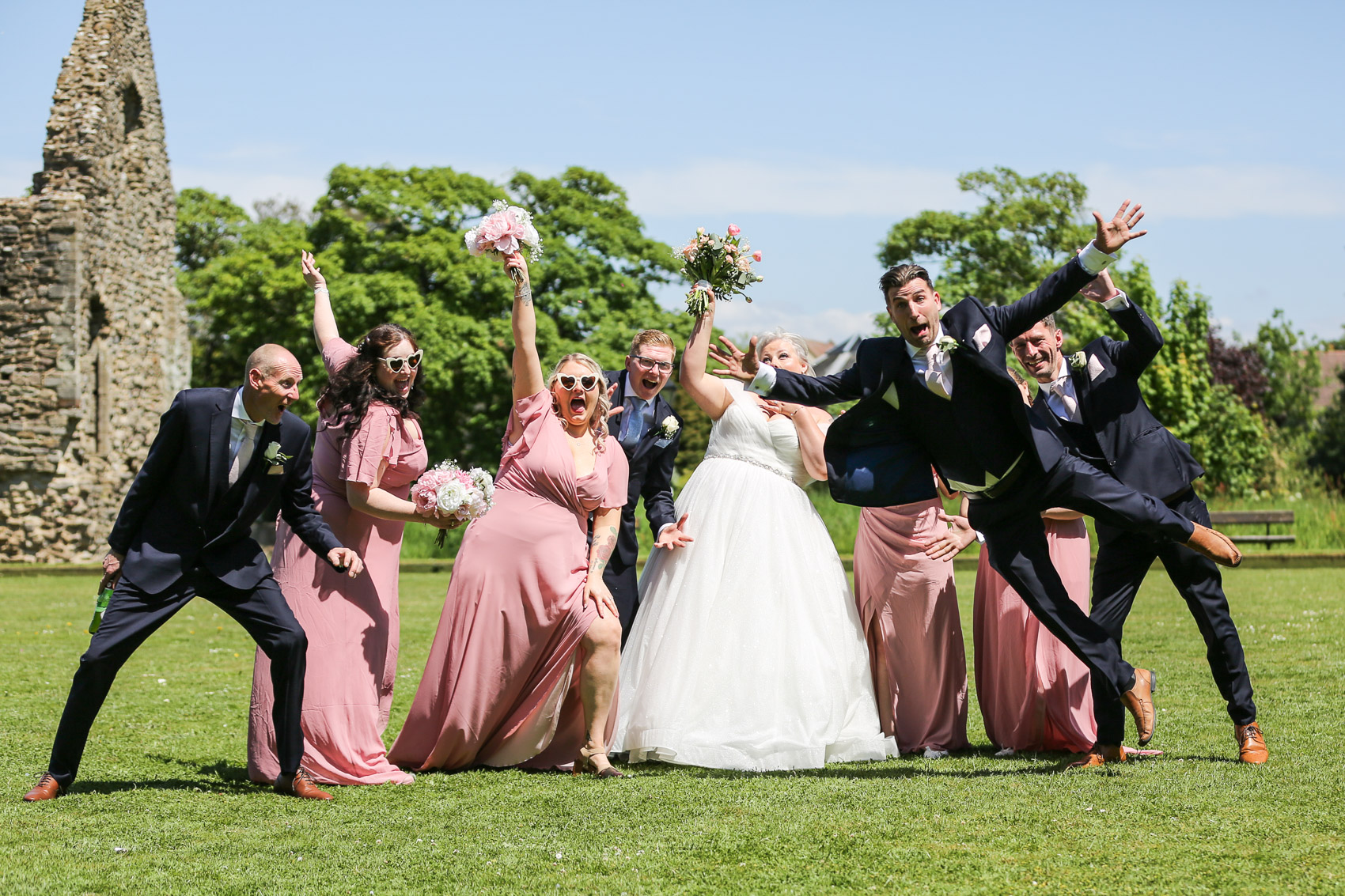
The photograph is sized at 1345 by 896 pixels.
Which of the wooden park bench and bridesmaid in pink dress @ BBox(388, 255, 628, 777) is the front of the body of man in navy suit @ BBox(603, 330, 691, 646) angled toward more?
the bridesmaid in pink dress

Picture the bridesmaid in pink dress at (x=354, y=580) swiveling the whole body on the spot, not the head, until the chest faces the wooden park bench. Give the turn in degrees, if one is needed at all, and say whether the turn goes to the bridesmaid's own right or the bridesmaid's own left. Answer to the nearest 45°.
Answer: approximately 45° to the bridesmaid's own left

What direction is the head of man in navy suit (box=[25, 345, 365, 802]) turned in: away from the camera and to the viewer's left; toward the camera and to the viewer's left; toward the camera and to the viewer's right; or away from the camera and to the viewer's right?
toward the camera and to the viewer's right

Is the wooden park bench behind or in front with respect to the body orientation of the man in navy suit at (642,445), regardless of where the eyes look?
behind

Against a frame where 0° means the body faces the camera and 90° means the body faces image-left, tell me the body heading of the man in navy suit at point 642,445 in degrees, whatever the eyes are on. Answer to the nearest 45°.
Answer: approximately 0°

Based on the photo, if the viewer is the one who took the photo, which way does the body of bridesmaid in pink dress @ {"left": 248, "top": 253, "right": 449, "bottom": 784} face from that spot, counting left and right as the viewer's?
facing to the right of the viewer

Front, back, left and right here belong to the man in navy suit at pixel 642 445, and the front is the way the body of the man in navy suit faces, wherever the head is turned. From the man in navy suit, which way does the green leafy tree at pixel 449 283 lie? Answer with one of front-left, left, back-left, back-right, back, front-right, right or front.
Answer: back

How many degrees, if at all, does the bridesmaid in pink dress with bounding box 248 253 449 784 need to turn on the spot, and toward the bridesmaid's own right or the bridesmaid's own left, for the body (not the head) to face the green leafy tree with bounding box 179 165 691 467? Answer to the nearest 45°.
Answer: approximately 90° to the bridesmaid's own left
